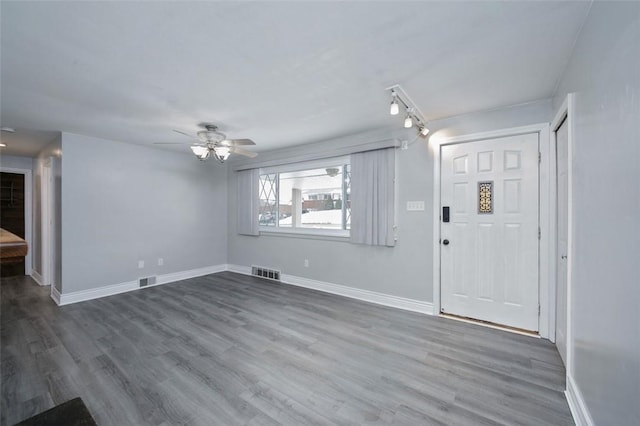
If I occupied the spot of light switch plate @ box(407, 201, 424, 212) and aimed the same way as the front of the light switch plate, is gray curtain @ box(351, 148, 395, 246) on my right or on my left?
on my right

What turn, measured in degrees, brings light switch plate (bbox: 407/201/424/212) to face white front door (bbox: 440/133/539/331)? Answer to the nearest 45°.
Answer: approximately 90° to its left

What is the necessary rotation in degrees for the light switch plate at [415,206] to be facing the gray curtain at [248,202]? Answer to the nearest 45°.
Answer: approximately 90° to its right

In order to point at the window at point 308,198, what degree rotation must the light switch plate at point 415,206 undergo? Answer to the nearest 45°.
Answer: approximately 90° to its right

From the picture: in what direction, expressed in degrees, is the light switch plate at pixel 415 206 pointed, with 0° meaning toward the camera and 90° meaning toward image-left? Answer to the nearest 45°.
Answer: approximately 0°

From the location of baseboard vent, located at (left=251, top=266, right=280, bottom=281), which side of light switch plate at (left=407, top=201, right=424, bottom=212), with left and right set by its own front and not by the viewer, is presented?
right

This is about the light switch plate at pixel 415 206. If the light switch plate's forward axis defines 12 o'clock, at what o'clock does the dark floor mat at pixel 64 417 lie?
The dark floor mat is roughly at 1 o'clock from the light switch plate.

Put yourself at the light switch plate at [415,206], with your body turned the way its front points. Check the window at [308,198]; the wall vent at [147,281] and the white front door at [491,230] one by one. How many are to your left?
1
